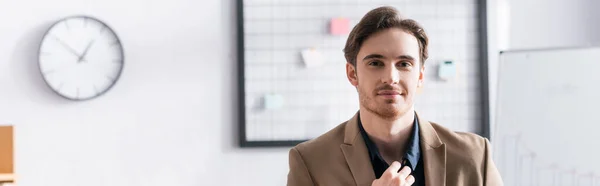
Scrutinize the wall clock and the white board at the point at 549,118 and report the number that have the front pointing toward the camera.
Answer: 2

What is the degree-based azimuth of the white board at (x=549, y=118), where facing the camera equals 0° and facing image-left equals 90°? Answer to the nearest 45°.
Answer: approximately 0°

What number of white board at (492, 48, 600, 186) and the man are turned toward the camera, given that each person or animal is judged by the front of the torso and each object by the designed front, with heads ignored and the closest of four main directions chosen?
2

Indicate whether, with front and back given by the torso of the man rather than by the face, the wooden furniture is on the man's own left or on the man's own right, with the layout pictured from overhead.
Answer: on the man's own right

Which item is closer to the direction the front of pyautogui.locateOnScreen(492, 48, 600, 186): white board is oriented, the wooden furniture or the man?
the man

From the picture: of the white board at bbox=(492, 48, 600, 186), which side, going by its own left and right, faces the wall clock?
right

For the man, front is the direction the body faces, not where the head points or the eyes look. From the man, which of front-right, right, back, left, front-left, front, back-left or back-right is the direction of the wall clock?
back-right

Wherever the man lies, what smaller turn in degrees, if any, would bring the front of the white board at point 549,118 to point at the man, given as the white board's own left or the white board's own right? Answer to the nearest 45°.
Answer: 0° — it already faces them

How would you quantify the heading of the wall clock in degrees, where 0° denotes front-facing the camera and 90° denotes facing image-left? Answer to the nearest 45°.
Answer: approximately 0°

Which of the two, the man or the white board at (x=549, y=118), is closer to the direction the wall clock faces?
the man

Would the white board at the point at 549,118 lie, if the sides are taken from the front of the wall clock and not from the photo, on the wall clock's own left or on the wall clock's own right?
on the wall clock's own left
